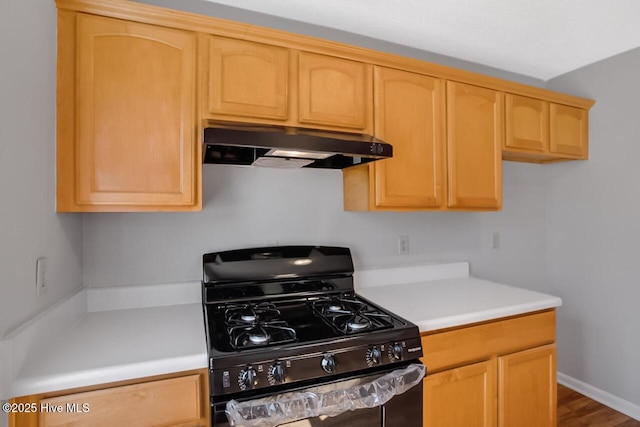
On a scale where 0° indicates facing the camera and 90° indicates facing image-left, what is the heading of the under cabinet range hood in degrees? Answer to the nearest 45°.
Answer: approximately 0°

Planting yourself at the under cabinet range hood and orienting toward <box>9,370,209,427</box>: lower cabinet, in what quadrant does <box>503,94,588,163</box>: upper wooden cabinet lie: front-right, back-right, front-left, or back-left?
back-left

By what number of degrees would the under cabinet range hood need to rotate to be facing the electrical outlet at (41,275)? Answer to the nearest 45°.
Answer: approximately 90° to its right

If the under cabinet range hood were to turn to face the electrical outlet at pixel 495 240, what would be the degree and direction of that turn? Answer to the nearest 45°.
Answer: approximately 135° to its left

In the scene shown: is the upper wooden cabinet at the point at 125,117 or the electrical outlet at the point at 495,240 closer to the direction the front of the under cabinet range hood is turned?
the upper wooden cabinet

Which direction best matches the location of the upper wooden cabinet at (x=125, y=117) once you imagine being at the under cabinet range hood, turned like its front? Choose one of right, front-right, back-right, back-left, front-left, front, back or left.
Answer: right
